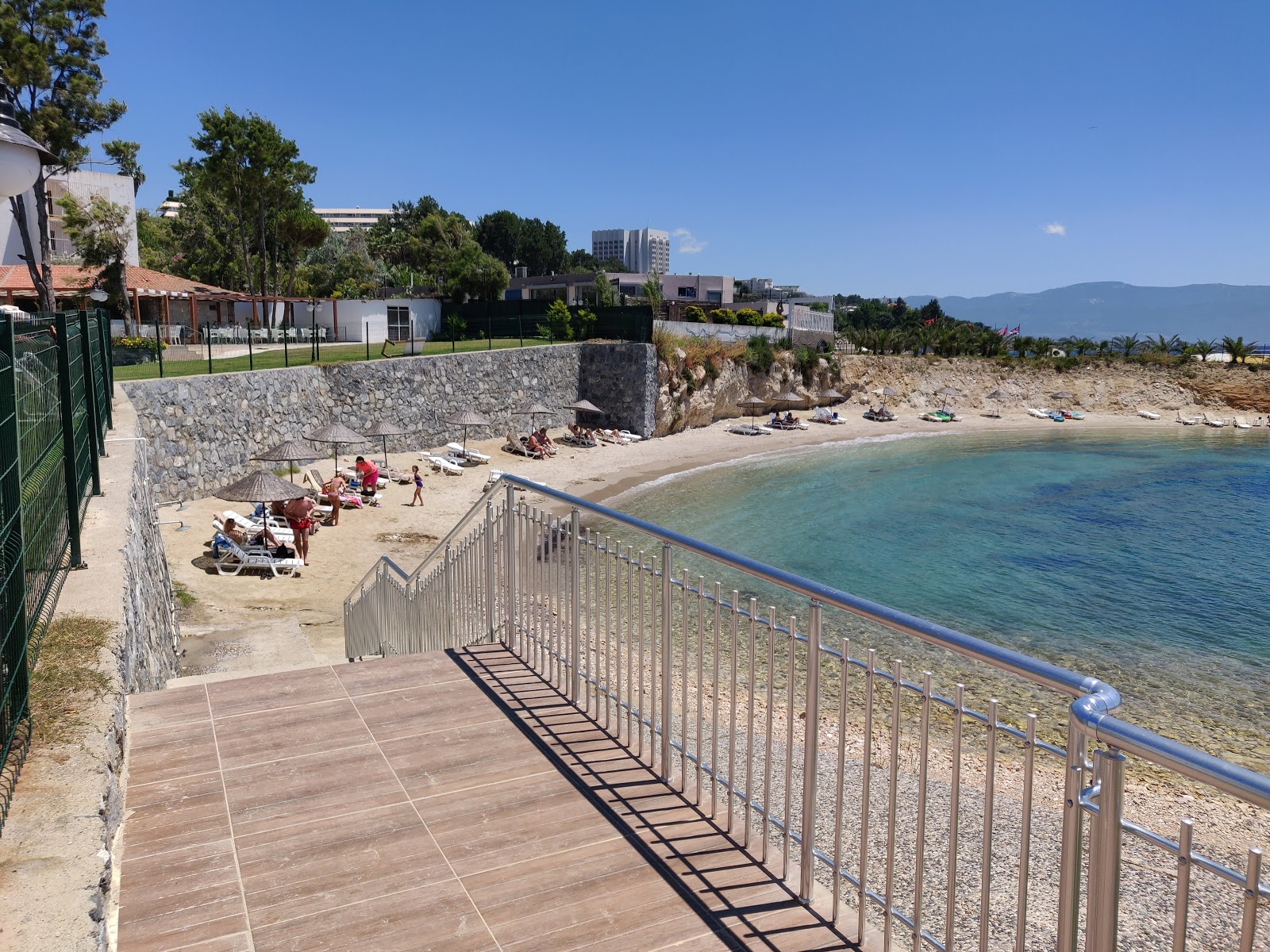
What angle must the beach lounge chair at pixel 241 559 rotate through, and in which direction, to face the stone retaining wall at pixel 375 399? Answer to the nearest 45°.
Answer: approximately 90° to its left

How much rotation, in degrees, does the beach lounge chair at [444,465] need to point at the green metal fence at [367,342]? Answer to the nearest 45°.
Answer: approximately 135° to its left

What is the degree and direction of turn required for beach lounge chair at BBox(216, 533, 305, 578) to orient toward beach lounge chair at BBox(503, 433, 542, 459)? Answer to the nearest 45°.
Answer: approximately 45° to its left

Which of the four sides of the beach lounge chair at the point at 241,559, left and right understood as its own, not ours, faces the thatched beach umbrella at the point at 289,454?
left

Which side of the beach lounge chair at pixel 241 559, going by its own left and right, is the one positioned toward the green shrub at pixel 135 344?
left

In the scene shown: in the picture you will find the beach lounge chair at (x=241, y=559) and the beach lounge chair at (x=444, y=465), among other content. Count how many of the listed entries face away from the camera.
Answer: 0

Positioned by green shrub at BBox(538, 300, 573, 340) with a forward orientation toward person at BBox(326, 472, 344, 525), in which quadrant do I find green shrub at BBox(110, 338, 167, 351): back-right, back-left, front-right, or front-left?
front-right

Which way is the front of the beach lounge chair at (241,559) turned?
to the viewer's right
